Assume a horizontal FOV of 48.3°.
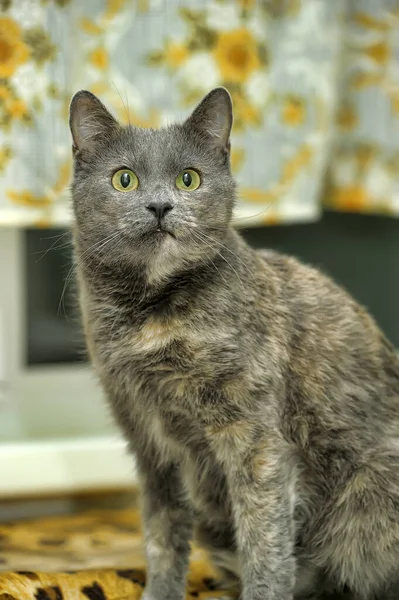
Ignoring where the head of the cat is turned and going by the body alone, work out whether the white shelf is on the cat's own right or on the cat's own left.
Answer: on the cat's own right

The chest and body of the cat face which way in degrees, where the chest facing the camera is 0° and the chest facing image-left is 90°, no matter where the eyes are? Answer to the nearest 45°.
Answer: approximately 45°
